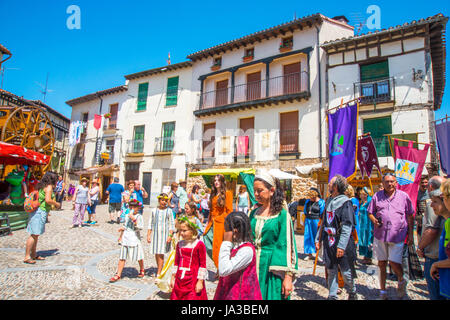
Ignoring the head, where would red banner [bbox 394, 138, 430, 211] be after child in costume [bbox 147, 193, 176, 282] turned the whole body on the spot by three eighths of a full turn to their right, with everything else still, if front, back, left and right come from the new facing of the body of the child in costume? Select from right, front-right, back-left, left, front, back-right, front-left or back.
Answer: back-right

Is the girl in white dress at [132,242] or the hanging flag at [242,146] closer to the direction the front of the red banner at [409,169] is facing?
the girl in white dress

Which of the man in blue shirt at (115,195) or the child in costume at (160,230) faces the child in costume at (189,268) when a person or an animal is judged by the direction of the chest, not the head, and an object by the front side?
the child in costume at (160,230)

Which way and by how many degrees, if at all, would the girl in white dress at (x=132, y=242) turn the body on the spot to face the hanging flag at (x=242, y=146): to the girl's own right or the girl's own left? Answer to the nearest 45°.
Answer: approximately 180°

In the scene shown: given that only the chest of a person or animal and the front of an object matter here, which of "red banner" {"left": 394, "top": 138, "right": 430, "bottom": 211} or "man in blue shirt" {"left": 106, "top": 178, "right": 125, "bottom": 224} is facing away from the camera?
the man in blue shirt

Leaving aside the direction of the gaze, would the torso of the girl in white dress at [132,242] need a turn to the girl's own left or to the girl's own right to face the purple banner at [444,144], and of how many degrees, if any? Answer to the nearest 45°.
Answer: approximately 135° to the girl's own left

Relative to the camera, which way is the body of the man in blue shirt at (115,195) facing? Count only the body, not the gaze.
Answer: away from the camera

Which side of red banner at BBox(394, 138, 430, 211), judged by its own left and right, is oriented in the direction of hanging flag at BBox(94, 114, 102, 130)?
right

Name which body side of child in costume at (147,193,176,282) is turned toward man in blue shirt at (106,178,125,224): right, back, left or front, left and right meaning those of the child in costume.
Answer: back

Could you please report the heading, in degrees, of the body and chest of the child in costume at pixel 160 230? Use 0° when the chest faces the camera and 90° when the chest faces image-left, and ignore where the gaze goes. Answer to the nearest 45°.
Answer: approximately 0°
